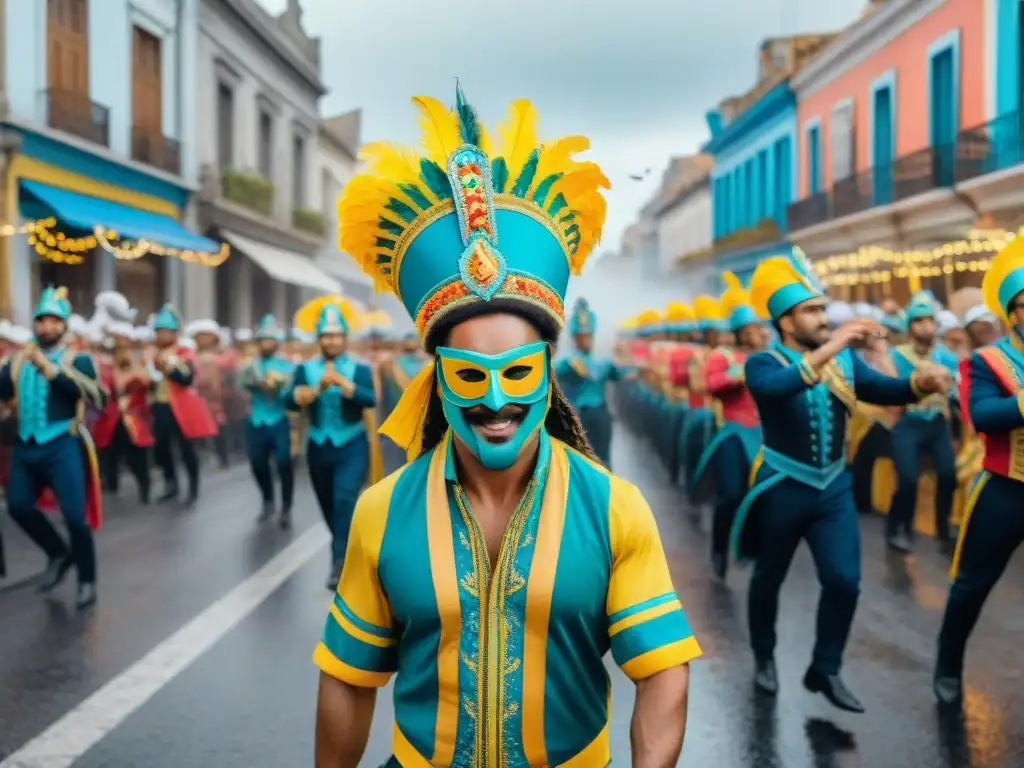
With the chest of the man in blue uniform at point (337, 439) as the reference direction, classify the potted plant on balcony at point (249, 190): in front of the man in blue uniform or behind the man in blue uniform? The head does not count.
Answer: behind

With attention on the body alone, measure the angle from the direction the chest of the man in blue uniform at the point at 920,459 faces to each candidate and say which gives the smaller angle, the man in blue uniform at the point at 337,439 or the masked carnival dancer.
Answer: the masked carnival dancer

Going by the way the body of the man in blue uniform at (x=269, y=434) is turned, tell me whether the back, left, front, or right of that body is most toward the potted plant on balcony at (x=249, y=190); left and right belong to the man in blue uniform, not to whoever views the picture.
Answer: back

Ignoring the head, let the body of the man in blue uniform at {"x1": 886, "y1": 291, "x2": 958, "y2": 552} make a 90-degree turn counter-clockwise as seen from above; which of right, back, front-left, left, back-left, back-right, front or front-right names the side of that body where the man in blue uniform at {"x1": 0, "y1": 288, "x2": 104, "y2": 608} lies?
back-right

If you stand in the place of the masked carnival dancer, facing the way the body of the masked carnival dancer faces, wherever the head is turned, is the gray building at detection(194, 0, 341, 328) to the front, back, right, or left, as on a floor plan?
back

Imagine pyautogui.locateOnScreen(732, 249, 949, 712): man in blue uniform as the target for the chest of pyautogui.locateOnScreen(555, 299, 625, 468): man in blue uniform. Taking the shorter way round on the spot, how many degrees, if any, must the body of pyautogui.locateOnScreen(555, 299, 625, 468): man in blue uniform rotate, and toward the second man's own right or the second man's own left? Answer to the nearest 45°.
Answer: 0° — they already face them

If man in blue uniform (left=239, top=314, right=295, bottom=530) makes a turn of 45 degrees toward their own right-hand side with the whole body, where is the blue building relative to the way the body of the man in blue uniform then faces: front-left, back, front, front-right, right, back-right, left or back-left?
back
